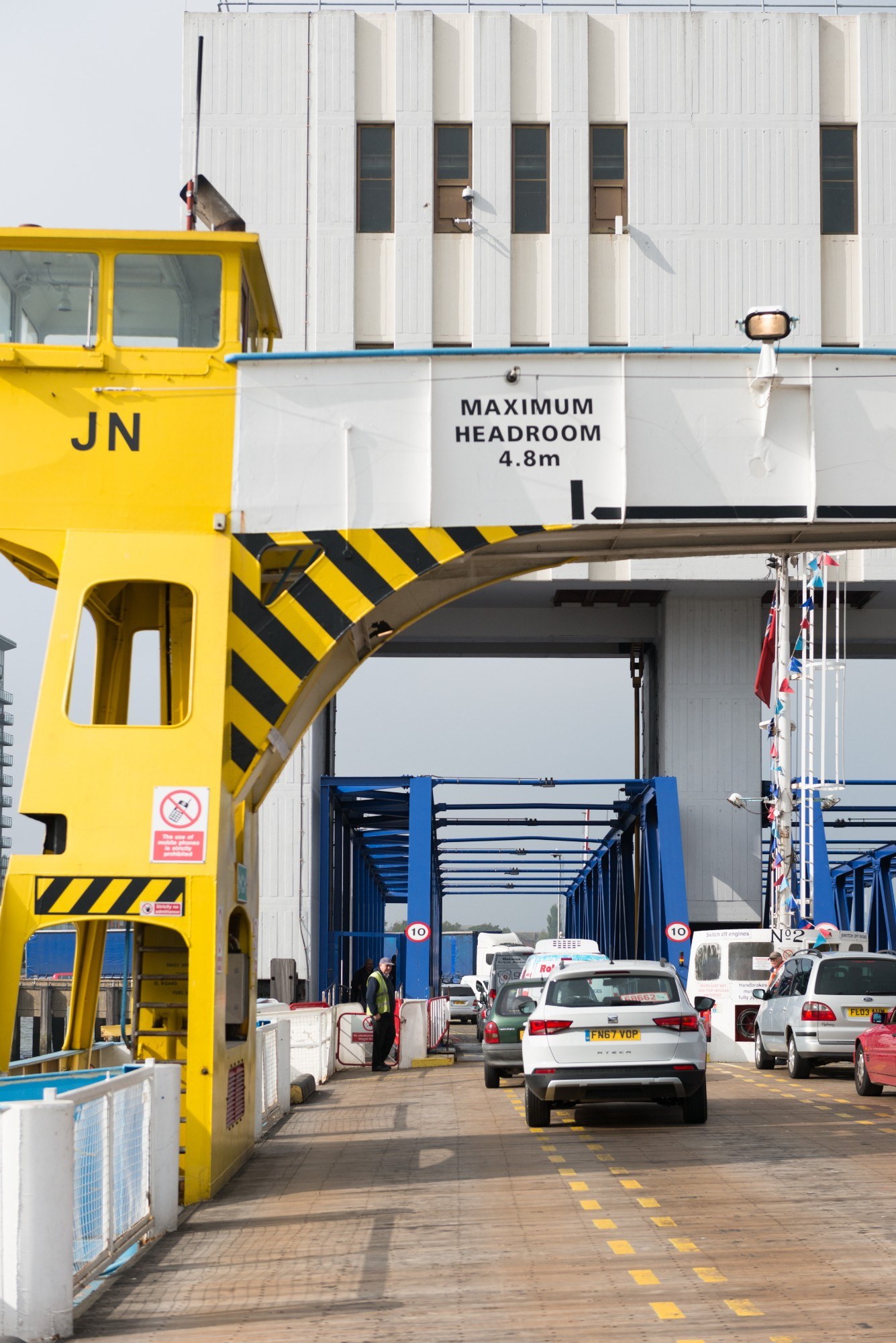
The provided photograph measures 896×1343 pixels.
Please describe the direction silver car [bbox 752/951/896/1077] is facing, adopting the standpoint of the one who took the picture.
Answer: facing away from the viewer and to the left of the viewer

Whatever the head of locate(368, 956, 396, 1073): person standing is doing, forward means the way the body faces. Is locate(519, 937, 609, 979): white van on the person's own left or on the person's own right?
on the person's own left

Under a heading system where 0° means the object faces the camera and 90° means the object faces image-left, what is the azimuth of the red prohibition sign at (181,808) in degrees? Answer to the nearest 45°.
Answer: approximately 0°

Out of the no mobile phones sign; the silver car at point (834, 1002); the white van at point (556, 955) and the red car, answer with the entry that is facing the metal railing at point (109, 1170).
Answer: the no mobile phones sign

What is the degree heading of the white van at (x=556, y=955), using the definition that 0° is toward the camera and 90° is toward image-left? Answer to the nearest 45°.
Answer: approximately 180°

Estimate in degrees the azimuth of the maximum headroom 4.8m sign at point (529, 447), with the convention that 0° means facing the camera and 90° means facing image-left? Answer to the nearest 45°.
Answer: approximately 0°

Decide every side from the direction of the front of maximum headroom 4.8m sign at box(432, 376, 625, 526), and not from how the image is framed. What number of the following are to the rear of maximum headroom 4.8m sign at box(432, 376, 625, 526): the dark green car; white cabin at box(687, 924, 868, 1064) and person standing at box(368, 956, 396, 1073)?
3

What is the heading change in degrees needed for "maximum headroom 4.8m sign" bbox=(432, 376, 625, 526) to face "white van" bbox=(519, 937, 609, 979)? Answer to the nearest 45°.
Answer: approximately 180°

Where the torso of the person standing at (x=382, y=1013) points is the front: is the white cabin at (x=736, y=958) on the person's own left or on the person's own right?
on the person's own left

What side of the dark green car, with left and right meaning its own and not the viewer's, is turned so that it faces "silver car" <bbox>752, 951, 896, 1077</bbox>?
right

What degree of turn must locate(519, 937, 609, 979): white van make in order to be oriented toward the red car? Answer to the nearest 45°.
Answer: approximately 180°
